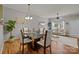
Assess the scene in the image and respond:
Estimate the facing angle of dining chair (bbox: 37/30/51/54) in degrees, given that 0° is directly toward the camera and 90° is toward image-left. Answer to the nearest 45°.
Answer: approximately 135°
